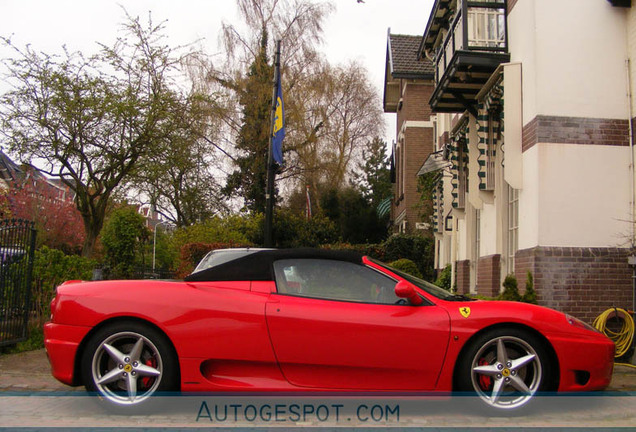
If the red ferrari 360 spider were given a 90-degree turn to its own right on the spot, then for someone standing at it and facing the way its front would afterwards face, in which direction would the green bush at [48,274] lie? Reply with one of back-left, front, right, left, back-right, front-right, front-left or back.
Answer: back-right

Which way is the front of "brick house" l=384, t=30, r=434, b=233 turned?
to the viewer's left

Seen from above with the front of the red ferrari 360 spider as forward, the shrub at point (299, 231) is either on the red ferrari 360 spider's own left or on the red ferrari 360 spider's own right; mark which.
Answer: on the red ferrari 360 spider's own left

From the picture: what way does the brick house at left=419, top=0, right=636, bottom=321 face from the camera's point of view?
to the viewer's left

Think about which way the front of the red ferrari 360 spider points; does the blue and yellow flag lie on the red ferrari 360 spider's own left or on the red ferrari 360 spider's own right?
on the red ferrari 360 spider's own left

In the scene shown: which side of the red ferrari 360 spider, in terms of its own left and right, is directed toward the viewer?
right

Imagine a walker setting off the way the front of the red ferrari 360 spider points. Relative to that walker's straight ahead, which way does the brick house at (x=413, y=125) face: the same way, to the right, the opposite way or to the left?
the opposite way

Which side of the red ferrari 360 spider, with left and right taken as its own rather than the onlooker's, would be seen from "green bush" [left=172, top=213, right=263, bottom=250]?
left

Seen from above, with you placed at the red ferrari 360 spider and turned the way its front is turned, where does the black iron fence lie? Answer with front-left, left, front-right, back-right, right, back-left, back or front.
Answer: back-left
